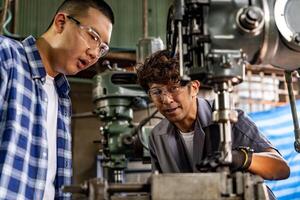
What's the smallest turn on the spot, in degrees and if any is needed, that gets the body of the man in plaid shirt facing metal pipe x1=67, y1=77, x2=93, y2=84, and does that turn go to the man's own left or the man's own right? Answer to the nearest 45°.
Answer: approximately 135° to the man's own left

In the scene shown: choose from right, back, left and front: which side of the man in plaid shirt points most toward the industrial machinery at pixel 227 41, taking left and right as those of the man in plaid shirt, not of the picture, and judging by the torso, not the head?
front

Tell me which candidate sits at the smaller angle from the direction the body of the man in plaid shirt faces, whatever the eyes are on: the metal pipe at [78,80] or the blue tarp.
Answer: the blue tarp

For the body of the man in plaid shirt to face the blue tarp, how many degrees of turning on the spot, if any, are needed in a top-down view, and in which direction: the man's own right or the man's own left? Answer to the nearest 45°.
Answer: approximately 90° to the man's own left

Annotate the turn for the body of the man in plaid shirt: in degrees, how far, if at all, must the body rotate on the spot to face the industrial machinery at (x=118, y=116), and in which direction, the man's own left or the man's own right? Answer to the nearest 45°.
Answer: approximately 90° to the man's own left

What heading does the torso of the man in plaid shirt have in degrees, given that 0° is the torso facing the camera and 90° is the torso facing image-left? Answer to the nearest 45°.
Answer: approximately 315°

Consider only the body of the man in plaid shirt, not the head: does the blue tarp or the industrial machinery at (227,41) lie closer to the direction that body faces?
the industrial machinery

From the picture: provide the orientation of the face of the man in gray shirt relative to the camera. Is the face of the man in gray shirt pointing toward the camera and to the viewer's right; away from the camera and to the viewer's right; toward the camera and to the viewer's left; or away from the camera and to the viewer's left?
toward the camera and to the viewer's left

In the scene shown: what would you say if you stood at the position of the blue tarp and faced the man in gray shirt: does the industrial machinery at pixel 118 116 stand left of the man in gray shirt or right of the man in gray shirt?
right
